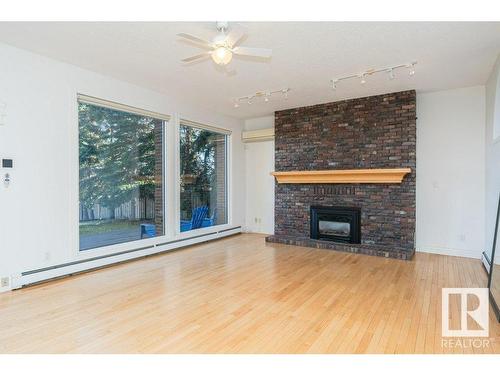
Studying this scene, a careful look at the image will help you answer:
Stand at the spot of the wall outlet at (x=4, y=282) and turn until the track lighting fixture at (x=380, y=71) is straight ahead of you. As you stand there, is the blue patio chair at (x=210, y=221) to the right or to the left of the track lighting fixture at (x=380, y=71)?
left

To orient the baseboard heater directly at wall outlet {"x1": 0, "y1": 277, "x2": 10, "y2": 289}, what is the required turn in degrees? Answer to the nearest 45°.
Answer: approximately 90° to its right

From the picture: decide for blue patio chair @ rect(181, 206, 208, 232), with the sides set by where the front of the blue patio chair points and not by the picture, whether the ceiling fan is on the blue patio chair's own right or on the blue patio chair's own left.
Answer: on the blue patio chair's own left

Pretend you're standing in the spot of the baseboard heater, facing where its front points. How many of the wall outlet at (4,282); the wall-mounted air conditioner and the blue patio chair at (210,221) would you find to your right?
1

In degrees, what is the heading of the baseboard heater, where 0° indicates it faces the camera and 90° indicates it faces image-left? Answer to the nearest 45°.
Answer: approximately 315°

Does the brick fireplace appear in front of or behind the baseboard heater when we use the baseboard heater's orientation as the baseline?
in front
